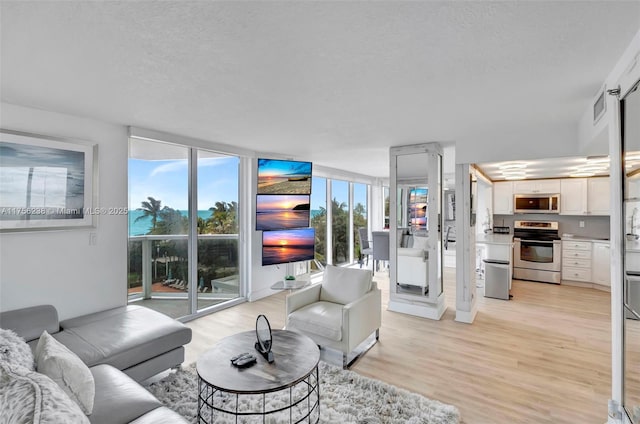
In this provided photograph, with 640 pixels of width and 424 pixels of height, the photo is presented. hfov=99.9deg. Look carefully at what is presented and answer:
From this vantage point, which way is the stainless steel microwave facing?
toward the camera

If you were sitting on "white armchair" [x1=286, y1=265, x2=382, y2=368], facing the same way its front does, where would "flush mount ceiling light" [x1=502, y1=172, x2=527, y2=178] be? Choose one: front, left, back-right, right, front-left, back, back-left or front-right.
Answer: back

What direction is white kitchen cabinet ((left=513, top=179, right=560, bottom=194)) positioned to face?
toward the camera

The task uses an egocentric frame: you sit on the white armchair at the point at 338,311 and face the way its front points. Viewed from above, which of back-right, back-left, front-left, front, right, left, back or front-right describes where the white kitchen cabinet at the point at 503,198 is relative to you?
back

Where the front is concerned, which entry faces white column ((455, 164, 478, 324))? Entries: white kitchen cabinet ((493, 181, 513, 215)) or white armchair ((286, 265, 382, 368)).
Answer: the white kitchen cabinet

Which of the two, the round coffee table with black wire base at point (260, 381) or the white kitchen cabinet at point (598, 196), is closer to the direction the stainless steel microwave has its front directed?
the round coffee table with black wire base

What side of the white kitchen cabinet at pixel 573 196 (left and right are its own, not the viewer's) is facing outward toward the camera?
front

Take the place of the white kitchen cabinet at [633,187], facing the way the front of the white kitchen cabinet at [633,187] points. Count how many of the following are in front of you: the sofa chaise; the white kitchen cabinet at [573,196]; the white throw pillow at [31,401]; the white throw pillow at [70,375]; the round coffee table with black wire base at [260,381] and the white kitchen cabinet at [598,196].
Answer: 4
